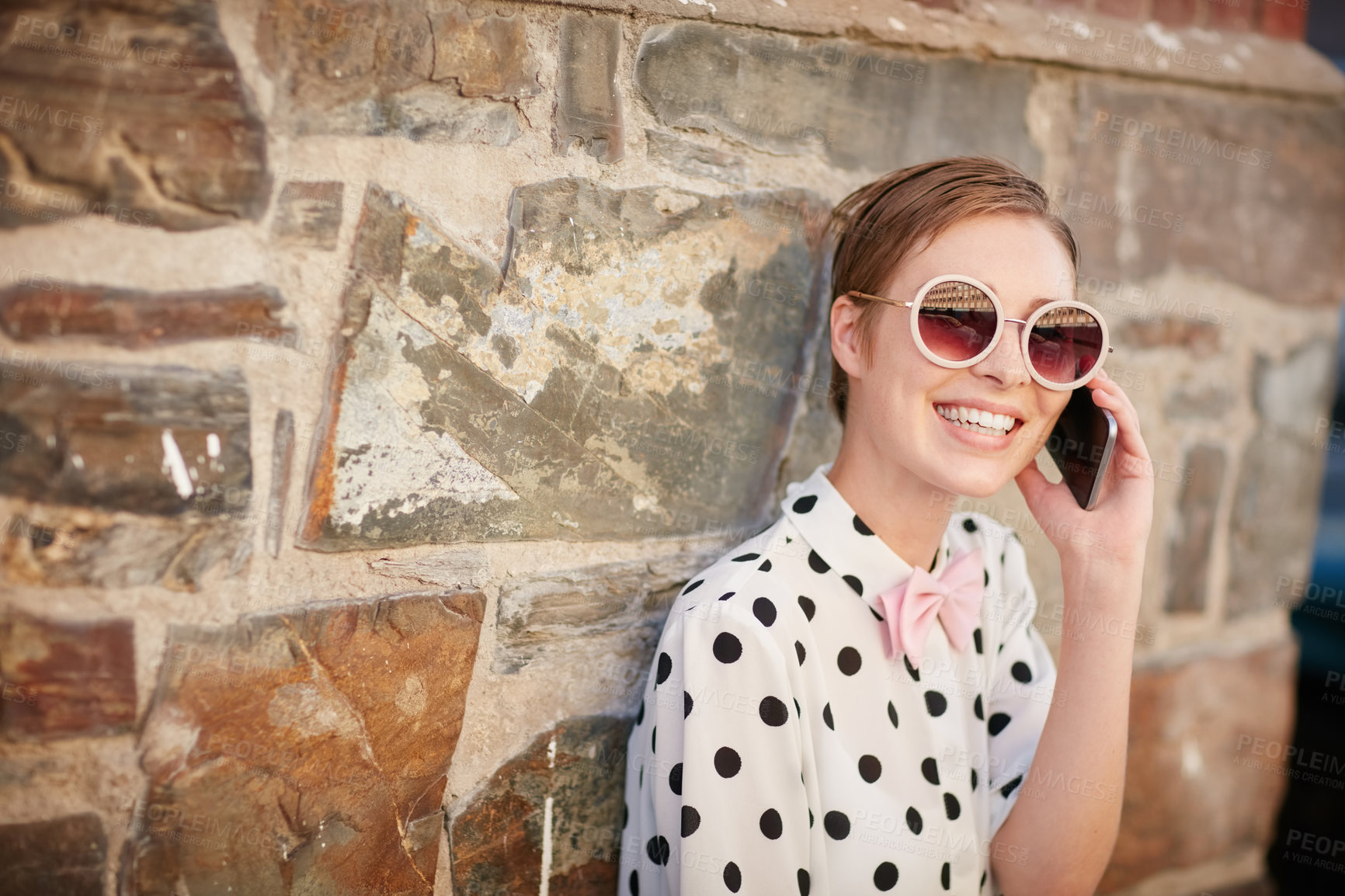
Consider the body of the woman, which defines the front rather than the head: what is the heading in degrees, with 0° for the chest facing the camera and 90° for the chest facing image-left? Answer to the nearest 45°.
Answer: approximately 315°

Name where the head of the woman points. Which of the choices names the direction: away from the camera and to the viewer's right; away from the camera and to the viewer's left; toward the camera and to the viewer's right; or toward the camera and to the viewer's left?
toward the camera and to the viewer's right
